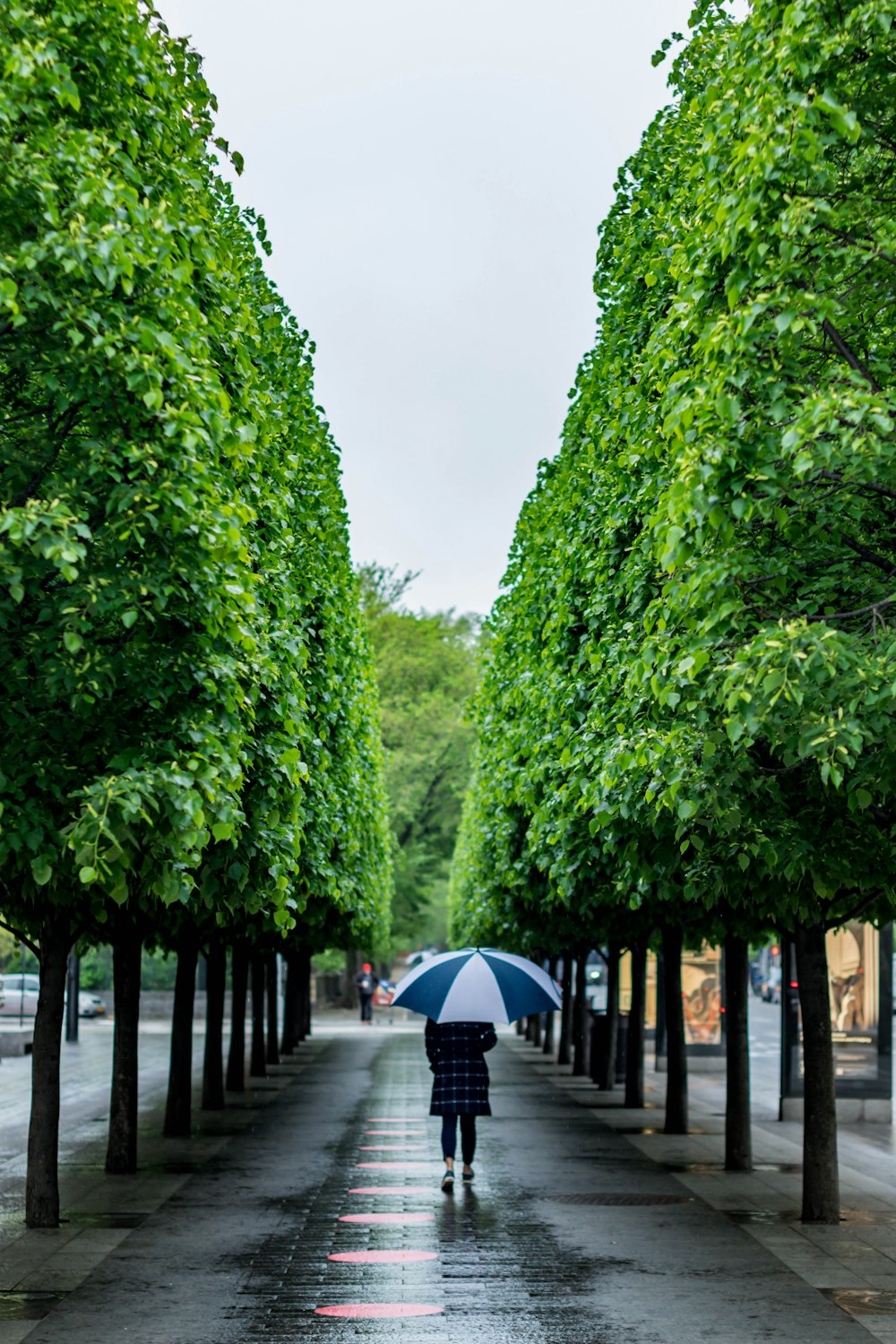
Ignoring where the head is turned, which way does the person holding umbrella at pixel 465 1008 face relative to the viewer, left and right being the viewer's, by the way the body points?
facing away from the viewer

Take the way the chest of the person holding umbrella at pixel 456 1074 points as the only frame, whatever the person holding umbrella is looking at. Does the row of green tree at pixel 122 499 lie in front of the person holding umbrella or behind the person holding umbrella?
behind
